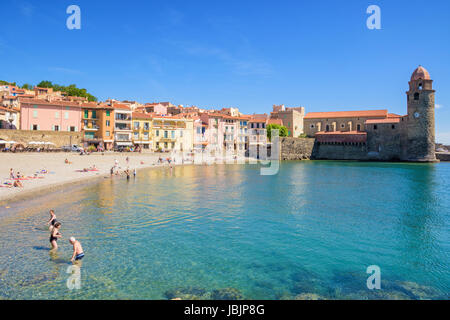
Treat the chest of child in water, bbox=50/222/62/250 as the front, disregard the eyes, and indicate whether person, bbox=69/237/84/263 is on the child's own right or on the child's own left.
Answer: on the child's own right

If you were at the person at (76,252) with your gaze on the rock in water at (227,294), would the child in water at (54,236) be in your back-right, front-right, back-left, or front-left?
back-left

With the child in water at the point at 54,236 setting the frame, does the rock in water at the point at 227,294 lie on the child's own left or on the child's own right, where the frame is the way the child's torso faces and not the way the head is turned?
on the child's own right

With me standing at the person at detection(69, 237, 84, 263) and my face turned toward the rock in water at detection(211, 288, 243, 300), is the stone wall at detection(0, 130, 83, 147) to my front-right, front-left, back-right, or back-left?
back-left
